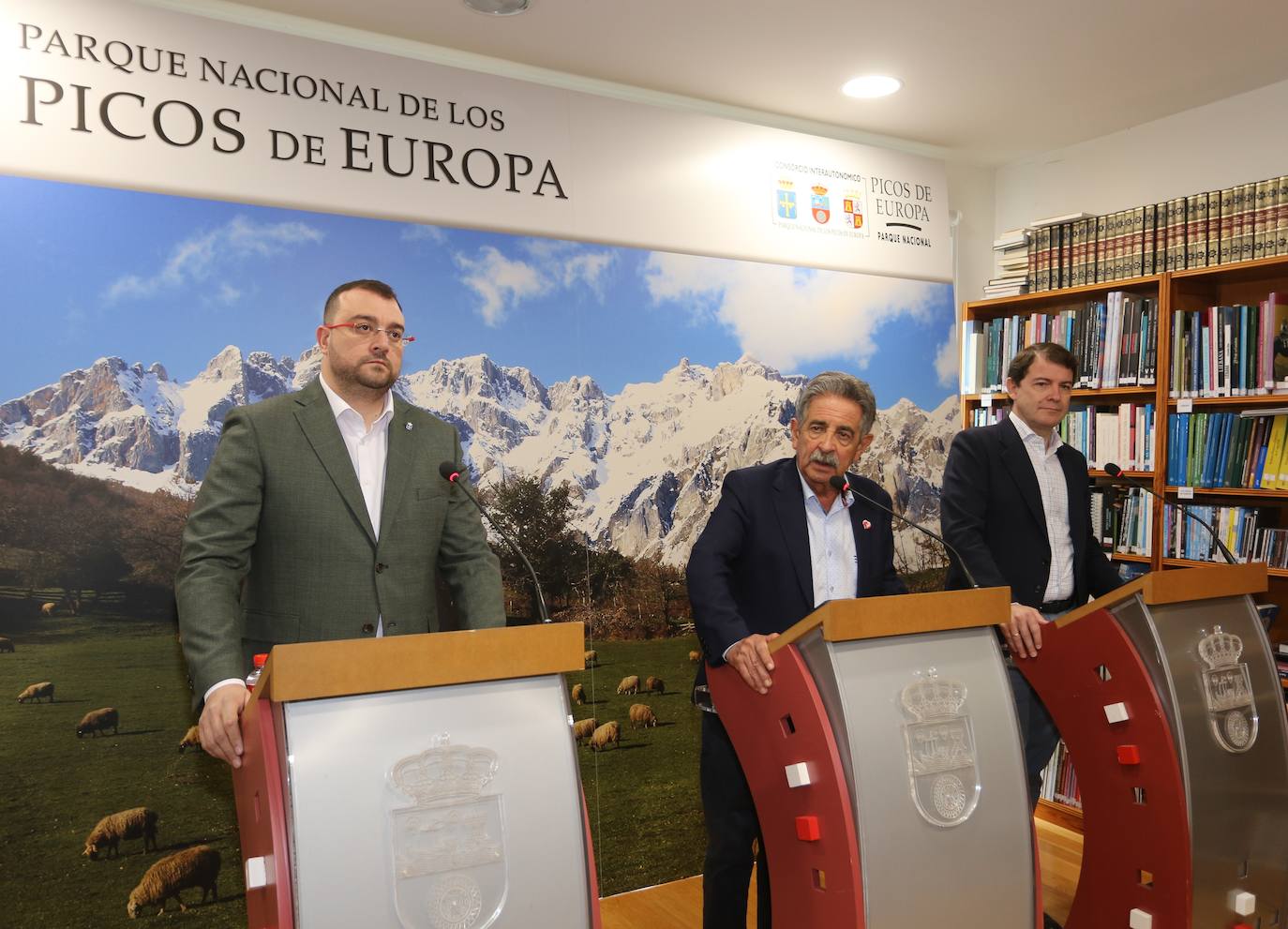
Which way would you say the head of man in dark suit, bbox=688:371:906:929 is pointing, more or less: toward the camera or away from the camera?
toward the camera

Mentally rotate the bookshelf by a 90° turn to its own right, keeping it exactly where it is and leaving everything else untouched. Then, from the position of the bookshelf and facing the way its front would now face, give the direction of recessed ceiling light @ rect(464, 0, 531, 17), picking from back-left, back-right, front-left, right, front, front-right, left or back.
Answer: left

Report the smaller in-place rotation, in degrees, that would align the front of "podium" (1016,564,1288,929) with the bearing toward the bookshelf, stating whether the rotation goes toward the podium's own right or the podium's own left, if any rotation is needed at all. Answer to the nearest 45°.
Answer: approximately 135° to the podium's own left

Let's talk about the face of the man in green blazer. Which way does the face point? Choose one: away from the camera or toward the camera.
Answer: toward the camera

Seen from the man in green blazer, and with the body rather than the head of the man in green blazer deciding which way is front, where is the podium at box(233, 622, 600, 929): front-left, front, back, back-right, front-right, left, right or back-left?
front-right

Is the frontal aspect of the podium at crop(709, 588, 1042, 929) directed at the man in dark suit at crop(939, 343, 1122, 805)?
no

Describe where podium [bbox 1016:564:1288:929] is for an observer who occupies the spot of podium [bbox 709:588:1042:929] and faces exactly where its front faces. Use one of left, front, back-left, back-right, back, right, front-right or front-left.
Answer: left

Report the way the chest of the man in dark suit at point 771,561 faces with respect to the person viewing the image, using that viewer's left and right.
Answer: facing the viewer and to the right of the viewer

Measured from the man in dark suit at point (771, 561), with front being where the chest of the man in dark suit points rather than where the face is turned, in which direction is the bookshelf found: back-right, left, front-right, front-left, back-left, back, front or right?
left

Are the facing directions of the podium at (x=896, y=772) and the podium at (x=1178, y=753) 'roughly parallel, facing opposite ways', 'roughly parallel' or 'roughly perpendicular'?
roughly parallel

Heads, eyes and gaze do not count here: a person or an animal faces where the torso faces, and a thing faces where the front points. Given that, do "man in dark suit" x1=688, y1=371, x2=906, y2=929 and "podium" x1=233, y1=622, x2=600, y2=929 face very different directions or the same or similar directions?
same or similar directions

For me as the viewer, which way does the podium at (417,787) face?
facing the viewer

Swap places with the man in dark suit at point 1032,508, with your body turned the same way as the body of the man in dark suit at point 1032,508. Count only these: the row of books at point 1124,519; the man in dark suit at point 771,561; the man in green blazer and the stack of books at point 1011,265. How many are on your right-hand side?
2

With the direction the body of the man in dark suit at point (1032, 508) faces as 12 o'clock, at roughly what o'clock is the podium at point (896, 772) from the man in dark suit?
The podium is roughly at 2 o'clock from the man in dark suit.

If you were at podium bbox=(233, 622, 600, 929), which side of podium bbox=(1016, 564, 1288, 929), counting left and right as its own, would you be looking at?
right

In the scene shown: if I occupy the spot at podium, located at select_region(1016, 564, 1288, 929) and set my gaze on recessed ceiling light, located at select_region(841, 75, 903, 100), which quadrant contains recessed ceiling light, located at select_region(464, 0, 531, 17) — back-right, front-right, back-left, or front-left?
front-left

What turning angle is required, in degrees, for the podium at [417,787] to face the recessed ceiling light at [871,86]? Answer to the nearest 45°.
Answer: approximately 135° to its left

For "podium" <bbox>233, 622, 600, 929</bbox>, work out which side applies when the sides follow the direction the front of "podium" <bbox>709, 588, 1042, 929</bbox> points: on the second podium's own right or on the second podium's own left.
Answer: on the second podium's own right

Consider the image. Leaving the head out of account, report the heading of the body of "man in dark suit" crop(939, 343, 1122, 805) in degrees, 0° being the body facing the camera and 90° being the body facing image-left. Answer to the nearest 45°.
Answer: approximately 315°

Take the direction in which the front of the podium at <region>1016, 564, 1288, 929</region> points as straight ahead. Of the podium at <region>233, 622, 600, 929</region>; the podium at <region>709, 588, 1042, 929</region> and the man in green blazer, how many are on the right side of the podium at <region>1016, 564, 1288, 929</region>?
3

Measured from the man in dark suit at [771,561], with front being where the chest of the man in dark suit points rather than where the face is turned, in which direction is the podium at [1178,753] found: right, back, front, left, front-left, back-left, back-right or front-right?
front-left
